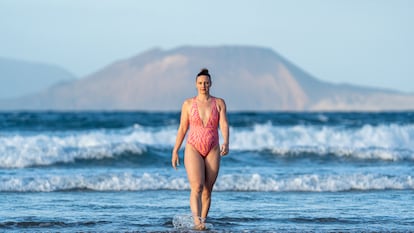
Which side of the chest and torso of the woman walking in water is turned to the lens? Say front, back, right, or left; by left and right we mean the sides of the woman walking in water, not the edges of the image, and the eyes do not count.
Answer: front
